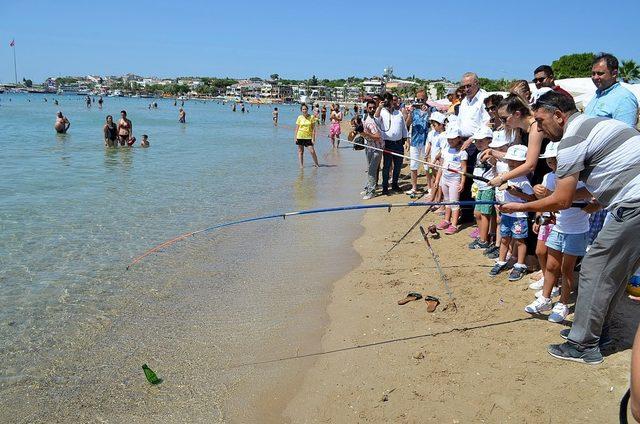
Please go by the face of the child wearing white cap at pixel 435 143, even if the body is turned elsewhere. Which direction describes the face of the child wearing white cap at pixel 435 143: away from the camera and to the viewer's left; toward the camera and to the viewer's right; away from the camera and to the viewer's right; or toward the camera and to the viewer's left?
toward the camera and to the viewer's left

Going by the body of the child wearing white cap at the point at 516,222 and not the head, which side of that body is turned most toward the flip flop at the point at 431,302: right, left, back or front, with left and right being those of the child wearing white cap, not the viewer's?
front

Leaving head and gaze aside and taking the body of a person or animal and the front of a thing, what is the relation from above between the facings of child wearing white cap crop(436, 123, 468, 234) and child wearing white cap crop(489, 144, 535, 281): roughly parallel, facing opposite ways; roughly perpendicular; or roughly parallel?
roughly parallel

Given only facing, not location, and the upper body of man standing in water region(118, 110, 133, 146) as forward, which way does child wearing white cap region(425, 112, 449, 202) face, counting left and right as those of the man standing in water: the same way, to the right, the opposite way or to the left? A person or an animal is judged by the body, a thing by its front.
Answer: to the right

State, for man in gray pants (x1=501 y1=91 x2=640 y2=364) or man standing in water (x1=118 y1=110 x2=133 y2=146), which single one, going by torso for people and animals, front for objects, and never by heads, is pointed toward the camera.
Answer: the man standing in water

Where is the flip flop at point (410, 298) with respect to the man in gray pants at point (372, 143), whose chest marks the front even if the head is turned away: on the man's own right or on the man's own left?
on the man's own left

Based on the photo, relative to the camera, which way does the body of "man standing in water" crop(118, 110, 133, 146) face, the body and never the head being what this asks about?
toward the camera

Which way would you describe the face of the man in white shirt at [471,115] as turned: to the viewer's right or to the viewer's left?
to the viewer's left

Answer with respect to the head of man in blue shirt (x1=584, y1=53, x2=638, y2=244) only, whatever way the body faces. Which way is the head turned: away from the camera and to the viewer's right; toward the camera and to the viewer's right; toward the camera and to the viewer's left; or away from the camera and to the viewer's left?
toward the camera and to the viewer's left

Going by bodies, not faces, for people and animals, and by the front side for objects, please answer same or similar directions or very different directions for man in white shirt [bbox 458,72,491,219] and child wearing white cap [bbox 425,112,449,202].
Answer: same or similar directions

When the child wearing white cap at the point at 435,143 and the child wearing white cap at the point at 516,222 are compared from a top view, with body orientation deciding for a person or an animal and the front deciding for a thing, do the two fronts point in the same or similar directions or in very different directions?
same or similar directions

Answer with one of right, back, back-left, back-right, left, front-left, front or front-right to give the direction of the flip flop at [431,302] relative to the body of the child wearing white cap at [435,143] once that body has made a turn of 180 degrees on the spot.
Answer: back-right

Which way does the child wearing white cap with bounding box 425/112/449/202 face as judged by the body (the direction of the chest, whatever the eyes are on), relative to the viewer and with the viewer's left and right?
facing the viewer and to the left of the viewer
